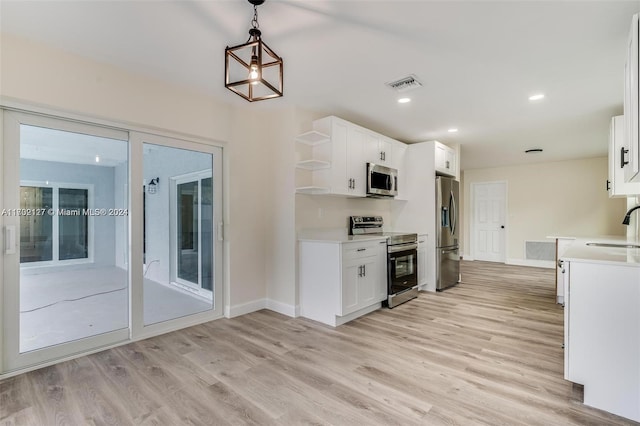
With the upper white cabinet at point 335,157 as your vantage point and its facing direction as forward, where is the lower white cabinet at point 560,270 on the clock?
The lower white cabinet is roughly at 10 o'clock from the upper white cabinet.

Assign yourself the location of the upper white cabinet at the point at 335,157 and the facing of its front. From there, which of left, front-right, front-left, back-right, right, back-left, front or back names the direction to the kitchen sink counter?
front

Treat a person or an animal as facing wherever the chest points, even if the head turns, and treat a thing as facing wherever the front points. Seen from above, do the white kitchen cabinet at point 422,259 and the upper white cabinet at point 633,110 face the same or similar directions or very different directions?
very different directions

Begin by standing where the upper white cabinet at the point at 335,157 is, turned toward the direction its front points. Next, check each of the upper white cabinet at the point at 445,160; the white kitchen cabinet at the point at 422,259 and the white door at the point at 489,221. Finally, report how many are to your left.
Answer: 3

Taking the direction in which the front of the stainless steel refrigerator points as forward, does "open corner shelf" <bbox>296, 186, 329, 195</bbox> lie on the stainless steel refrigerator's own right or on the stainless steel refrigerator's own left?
on the stainless steel refrigerator's own right

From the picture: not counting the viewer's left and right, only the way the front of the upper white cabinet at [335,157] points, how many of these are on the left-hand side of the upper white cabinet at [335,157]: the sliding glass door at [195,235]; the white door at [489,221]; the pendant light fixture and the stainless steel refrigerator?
2

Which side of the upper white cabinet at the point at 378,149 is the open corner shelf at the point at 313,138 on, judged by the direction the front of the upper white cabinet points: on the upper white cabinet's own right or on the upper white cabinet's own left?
on the upper white cabinet's own right

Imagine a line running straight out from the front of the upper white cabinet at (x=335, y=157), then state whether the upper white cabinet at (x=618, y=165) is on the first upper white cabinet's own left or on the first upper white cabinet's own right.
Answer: on the first upper white cabinet's own left

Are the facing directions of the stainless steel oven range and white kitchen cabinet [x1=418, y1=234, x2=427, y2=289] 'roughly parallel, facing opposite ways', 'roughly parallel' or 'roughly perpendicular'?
roughly parallel

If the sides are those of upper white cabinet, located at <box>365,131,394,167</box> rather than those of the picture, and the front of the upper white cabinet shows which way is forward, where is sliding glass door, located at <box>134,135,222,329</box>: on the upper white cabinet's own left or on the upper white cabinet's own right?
on the upper white cabinet's own right

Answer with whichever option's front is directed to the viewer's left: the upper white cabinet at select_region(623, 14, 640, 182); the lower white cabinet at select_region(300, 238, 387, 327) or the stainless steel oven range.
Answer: the upper white cabinet

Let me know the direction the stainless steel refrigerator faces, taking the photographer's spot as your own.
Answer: facing the viewer and to the right of the viewer

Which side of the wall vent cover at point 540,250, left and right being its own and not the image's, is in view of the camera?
front

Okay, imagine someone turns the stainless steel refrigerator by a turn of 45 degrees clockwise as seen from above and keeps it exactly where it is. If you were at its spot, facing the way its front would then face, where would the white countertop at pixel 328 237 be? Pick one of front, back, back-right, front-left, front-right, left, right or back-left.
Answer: front-right
